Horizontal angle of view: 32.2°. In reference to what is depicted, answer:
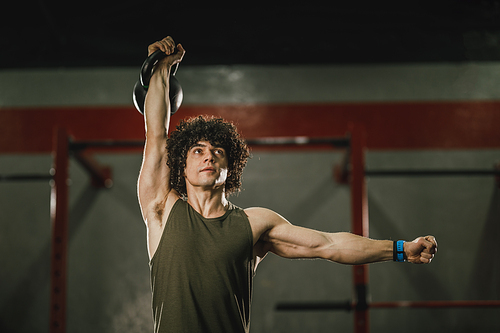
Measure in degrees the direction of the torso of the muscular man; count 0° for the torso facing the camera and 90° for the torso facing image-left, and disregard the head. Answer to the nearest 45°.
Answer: approximately 0°

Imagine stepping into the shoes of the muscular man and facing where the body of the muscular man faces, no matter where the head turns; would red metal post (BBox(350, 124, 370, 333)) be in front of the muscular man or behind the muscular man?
behind
